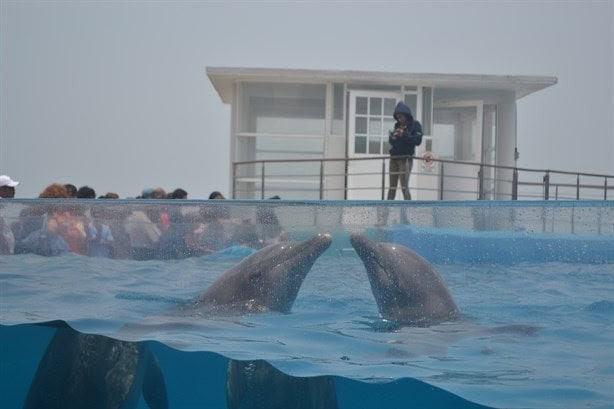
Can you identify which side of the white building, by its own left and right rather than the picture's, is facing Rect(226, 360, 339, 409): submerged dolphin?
front

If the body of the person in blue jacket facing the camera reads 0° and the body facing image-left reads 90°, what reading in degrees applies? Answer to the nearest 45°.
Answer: approximately 45°

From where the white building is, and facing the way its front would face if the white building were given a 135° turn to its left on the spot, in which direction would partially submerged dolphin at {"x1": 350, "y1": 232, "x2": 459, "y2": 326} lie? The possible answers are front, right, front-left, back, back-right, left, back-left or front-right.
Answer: back-right

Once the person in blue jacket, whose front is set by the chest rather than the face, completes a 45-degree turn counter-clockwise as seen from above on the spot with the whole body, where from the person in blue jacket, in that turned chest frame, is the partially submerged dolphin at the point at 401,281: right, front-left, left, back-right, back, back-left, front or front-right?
front

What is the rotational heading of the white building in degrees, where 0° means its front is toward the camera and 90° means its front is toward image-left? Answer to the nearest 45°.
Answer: approximately 0°

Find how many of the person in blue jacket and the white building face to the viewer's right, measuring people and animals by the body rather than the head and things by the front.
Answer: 0

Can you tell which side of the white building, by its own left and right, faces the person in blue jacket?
front
